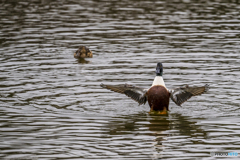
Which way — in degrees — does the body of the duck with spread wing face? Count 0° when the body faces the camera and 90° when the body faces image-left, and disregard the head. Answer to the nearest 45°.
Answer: approximately 0°

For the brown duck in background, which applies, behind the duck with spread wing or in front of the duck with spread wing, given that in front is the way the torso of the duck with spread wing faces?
behind
